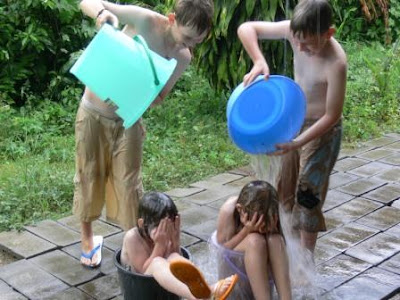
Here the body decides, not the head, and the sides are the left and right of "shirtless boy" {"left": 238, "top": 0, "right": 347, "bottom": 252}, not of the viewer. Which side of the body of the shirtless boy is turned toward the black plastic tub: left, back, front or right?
front

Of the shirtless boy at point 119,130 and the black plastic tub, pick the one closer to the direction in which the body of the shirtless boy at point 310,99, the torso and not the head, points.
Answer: the black plastic tub

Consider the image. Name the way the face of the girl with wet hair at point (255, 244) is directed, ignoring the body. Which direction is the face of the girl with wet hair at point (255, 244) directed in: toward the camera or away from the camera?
toward the camera

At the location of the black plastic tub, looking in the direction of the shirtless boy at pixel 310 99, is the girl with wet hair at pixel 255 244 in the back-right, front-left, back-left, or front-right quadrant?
front-right

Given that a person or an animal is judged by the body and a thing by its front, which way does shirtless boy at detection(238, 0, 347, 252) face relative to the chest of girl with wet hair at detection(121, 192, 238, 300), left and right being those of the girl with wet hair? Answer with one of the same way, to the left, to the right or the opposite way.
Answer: to the right

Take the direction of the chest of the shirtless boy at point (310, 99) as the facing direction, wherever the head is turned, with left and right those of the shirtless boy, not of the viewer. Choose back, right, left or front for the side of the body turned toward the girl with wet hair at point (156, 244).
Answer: front

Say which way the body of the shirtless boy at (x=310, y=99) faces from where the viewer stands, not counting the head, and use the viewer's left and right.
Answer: facing the viewer and to the left of the viewer

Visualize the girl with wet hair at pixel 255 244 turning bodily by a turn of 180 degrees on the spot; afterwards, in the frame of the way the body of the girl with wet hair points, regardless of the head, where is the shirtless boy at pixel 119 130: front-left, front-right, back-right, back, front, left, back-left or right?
front

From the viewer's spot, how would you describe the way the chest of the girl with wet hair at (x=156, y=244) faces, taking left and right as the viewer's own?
facing the viewer and to the right of the viewer

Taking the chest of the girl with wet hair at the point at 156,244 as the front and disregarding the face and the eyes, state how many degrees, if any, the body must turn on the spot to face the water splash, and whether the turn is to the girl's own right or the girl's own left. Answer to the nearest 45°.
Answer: approximately 90° to the girl's own left
